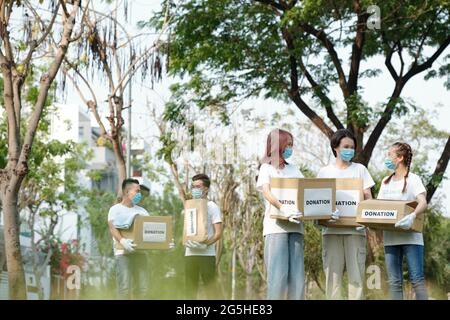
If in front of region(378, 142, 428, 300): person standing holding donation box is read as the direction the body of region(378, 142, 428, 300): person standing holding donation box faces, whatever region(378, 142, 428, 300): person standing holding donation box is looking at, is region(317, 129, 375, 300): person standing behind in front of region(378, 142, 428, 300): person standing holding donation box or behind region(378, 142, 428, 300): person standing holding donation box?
in front

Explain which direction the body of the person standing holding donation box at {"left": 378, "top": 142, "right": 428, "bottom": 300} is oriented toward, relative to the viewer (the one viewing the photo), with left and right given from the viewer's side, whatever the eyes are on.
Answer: facing the viewer and to the left of the viewer

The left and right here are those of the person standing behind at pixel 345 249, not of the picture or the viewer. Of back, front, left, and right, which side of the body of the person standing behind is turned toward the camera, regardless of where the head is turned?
front

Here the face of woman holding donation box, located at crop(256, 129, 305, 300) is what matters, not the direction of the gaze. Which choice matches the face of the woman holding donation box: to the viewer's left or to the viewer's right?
to the viewer's right

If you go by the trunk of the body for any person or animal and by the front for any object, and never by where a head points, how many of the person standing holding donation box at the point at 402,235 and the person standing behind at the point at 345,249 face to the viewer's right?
0

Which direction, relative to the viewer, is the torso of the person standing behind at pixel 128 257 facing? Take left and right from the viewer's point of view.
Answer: facing the viewer and to the right of the viewer
